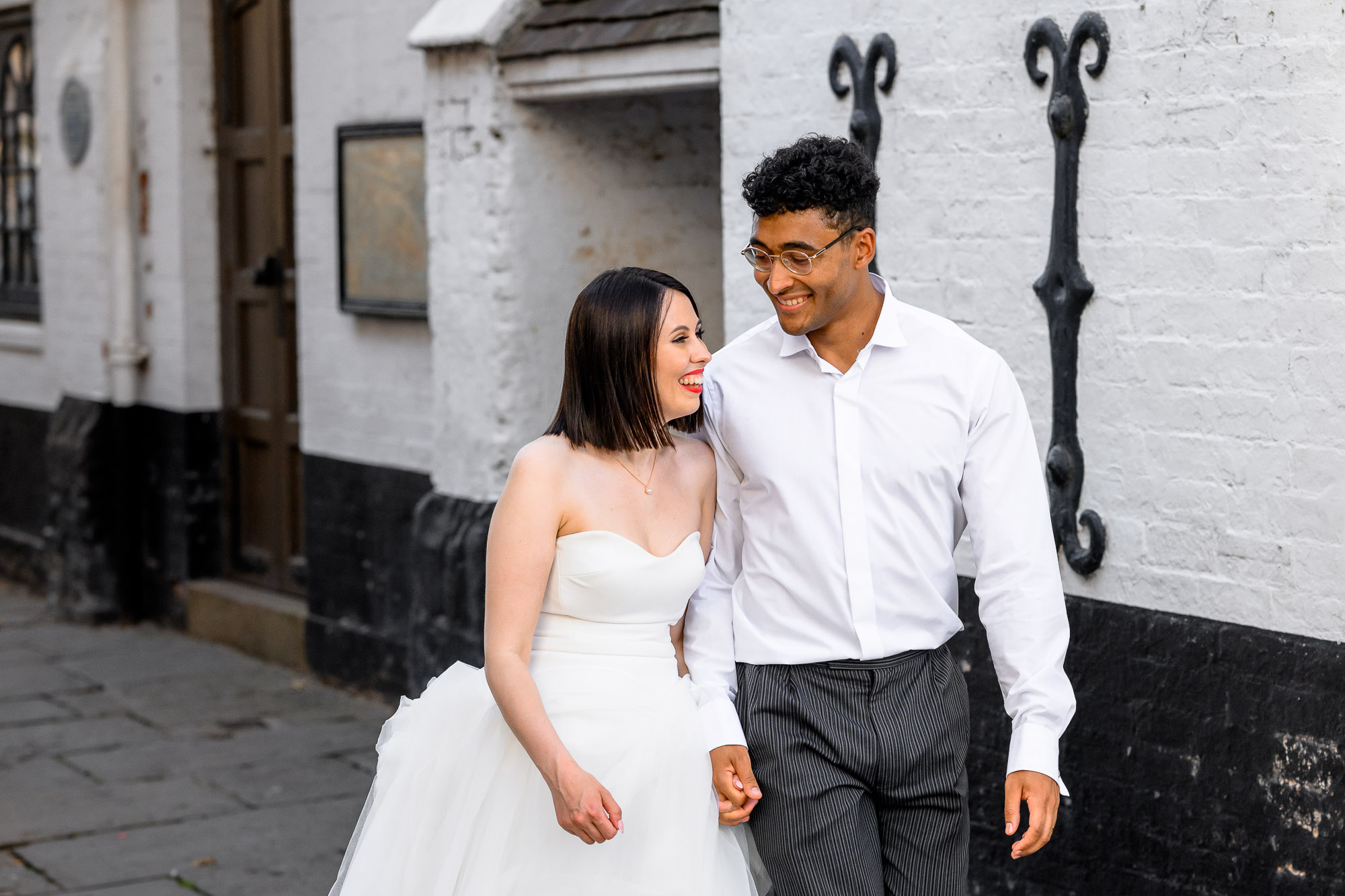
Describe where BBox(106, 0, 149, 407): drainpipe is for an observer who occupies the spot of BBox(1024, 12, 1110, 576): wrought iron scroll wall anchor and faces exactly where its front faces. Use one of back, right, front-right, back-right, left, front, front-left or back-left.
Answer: right

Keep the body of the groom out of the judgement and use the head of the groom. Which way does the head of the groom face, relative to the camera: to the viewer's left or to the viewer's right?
to the viewer's left

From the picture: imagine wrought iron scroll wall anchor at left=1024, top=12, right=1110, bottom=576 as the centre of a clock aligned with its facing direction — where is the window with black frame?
The window with black frame is roughly at 3 o'clock from the wrought iron scroll wall anchor.

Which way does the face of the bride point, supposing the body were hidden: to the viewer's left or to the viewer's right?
to the viewer's right

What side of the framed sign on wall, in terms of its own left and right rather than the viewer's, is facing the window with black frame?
right

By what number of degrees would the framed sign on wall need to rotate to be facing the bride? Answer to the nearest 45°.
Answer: approximately 45° to its left

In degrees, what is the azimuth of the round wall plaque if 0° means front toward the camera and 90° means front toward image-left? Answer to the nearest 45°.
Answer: approximately 45°

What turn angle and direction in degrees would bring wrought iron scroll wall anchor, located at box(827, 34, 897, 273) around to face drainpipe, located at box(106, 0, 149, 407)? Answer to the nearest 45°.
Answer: approximately 90° to its right

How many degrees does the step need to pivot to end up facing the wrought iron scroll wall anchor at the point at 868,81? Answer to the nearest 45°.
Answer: approximately 45° to its left

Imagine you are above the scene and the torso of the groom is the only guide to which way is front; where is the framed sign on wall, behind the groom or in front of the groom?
behind

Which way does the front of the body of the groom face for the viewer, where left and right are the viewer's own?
facing the viewer

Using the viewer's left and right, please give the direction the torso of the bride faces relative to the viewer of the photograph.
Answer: facing the viewer and to the right of the viewer

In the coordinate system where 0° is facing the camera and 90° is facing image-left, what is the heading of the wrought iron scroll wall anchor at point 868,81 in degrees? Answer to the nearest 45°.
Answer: approximately 45°

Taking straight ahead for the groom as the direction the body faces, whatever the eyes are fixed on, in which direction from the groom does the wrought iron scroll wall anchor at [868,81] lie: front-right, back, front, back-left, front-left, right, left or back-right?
back

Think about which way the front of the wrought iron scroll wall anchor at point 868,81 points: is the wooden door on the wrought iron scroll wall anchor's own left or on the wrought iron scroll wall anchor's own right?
on the wrought iron scroll wall anchor's own right

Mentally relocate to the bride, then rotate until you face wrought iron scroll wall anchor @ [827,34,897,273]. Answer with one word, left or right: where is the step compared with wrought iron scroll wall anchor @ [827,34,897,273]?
left

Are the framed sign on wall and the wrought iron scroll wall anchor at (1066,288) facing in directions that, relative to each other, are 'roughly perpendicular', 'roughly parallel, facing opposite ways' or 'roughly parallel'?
roughly parallel

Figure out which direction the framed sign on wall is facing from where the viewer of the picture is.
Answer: facing the viewer and to the left of the viewer

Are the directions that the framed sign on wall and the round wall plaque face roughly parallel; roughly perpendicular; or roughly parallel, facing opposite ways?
roughly parallel
